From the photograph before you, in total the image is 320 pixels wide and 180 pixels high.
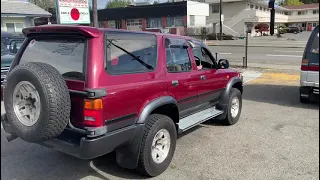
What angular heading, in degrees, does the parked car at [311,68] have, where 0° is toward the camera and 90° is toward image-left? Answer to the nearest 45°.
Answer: approximately 180°

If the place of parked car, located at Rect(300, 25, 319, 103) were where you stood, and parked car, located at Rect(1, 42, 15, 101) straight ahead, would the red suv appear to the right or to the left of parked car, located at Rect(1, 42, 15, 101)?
left

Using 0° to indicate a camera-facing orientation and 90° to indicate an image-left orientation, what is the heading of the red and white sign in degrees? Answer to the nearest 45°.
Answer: approximately 0°

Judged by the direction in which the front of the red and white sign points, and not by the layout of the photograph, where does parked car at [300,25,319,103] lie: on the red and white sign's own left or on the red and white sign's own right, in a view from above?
on the red and white sign's own left

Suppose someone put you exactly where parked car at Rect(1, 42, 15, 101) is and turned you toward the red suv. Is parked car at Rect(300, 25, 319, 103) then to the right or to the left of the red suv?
left

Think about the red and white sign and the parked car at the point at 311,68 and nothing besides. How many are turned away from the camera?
1

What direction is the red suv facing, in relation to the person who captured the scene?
facing away from the viewer and to the right of the viewer

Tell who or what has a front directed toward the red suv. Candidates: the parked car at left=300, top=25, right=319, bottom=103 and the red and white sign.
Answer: the red and white sign

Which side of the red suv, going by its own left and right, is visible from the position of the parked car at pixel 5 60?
left

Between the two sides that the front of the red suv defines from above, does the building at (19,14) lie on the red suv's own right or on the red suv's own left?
on the red suv's own left

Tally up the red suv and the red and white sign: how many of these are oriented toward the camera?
1
